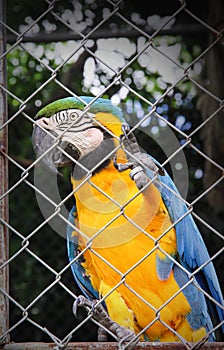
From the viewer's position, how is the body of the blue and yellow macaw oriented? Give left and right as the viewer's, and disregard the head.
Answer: facing the viewer and to the left of the viewer
